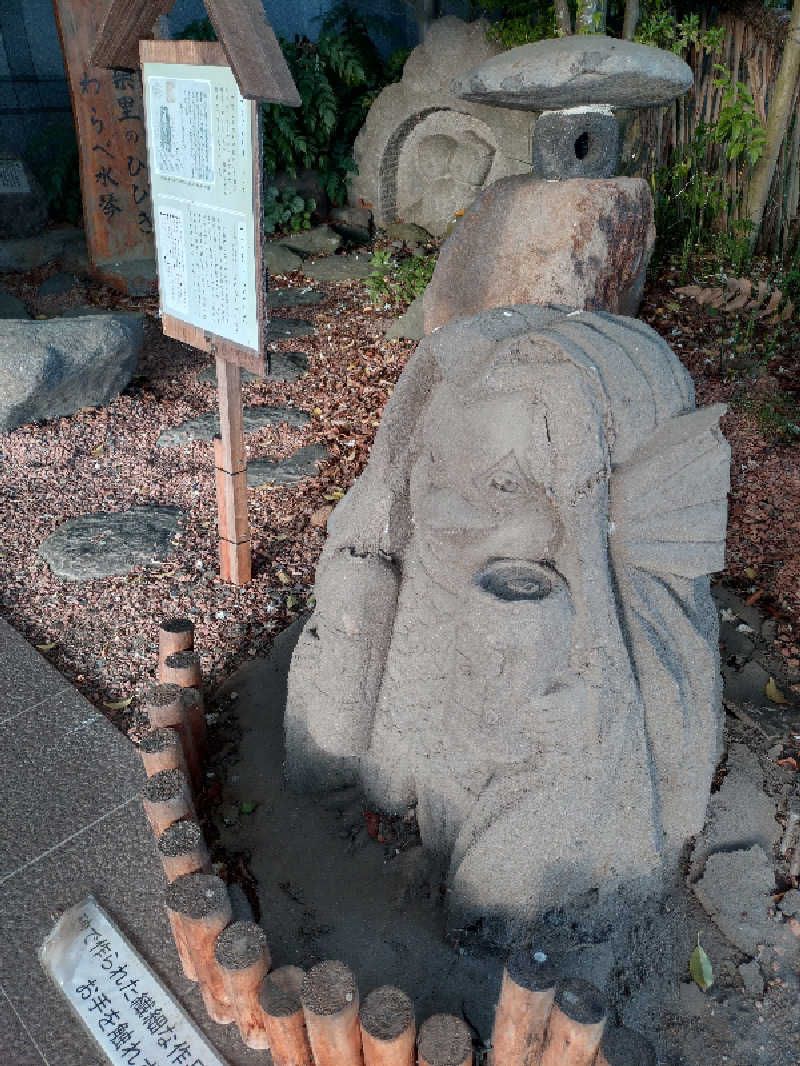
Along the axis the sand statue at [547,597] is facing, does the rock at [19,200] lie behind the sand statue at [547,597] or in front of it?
behind

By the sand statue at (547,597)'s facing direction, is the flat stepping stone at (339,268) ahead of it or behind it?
behind

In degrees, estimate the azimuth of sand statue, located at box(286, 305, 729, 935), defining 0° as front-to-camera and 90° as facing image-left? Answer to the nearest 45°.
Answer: approximately 0°

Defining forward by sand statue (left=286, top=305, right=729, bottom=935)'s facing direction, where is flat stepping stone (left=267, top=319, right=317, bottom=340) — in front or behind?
behind

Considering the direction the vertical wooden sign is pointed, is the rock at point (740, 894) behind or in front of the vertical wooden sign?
in front

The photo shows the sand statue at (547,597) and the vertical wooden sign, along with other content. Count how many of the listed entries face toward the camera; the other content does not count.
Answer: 2

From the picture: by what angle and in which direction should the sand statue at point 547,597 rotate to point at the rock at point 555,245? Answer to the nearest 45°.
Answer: approximately 180°
